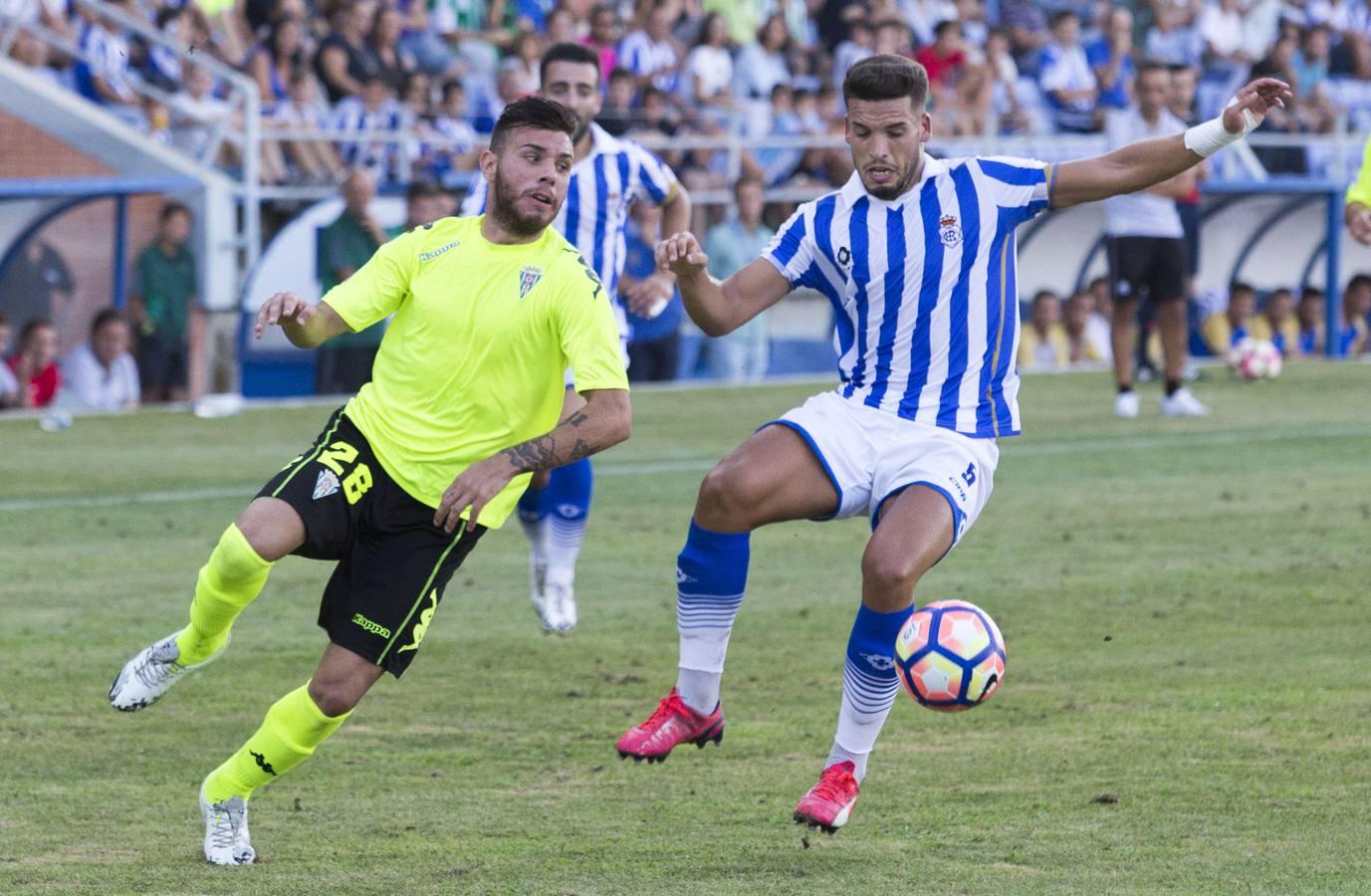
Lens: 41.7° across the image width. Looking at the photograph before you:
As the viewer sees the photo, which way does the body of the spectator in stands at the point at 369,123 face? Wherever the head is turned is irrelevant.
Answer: toward the camera

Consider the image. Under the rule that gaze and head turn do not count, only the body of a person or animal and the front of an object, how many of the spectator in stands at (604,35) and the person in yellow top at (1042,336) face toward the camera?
2

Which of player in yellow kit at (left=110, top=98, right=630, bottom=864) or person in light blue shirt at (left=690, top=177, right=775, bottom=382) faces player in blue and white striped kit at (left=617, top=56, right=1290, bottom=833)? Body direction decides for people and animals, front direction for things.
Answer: the person in light blue shirt

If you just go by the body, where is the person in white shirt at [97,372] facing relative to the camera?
toward the camera

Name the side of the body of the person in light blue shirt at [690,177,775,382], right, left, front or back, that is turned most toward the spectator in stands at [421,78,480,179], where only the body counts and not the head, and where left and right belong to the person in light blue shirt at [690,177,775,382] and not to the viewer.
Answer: back

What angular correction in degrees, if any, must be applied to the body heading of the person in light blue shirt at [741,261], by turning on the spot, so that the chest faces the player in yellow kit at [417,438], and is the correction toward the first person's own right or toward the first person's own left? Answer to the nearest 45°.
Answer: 0° — they already face them

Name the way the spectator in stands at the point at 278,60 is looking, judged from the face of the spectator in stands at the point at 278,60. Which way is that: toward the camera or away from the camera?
toward the camera

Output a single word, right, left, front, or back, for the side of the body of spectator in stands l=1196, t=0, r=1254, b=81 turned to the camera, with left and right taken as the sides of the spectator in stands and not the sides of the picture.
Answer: front

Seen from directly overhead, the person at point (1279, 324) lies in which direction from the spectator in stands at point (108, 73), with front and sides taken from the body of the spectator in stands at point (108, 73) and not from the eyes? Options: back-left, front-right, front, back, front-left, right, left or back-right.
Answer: front-left

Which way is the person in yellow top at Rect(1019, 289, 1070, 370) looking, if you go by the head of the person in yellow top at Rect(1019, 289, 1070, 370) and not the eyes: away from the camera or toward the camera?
toward the camera

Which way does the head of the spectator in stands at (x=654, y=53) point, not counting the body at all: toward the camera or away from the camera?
toward the camera

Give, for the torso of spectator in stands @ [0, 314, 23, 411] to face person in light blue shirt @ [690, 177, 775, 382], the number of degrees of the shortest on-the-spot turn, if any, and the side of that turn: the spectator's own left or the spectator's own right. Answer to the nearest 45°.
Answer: approximately 90° to the spectator's own left

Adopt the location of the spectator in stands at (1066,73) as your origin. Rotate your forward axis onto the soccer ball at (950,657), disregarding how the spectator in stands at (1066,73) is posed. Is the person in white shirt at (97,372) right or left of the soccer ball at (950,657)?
right

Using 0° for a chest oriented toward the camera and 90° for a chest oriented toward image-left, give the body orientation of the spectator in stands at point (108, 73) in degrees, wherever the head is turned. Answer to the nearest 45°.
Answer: approximately 315°

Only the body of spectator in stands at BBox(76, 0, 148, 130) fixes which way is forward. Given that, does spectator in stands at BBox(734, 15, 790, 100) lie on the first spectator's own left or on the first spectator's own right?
on the first spectator's own left

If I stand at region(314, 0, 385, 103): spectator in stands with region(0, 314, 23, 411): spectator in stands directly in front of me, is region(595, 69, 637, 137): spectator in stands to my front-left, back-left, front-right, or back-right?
back-left
